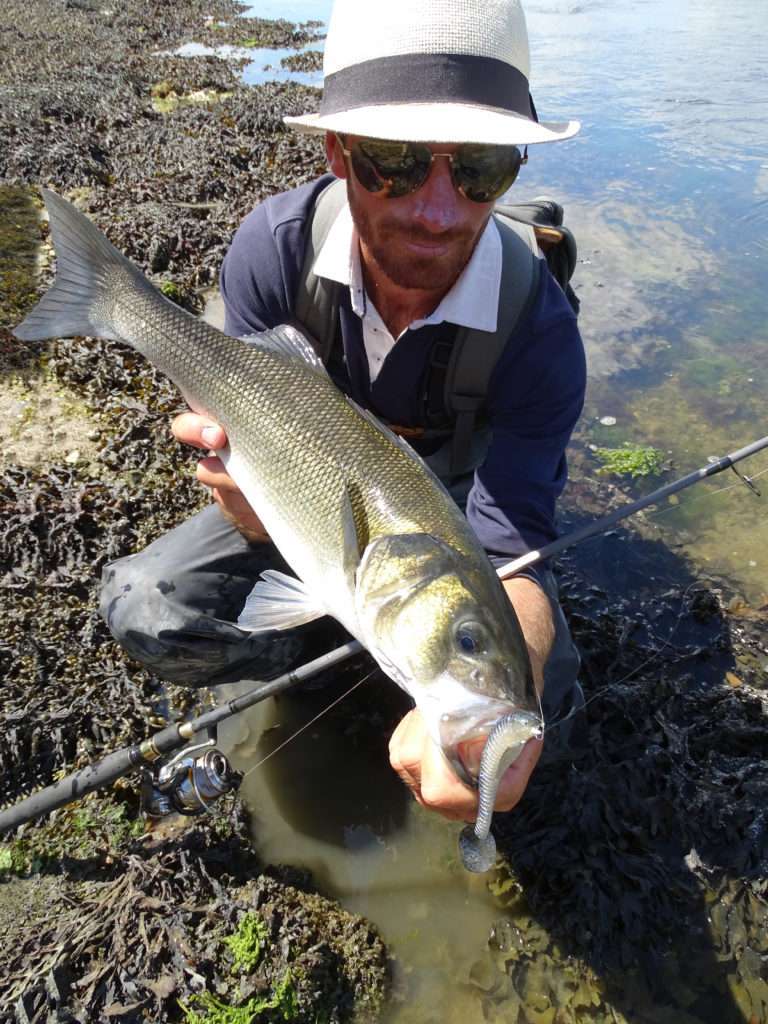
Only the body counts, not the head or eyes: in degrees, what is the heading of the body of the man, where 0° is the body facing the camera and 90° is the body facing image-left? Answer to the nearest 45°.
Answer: approximately 0°

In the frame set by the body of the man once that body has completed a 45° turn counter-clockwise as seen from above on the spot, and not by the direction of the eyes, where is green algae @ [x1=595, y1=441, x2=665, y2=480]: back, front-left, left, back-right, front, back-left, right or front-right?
left

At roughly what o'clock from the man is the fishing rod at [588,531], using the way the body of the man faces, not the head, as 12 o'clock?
The fishing rod is roughly at 10 o'clock from the man.
